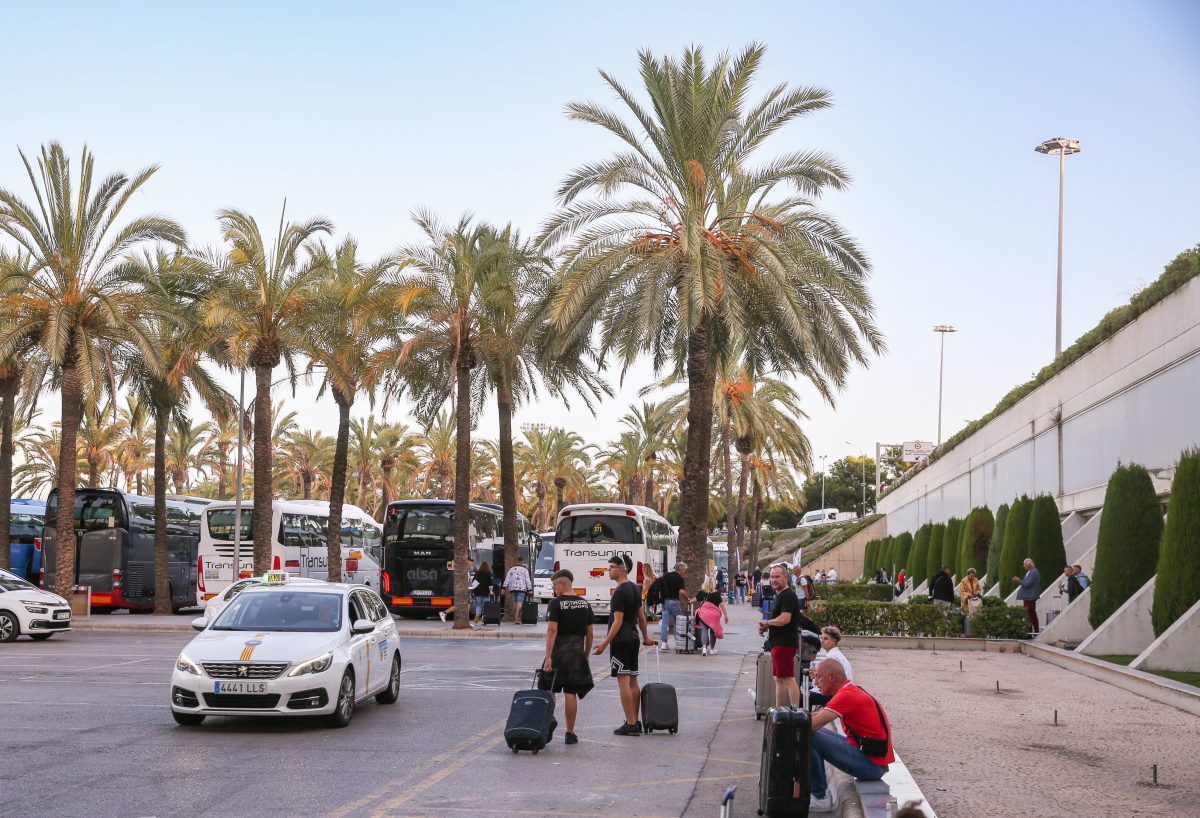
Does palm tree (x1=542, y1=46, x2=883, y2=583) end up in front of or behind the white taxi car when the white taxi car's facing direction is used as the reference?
behind

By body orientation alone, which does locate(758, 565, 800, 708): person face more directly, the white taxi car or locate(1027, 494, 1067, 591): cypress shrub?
the white taxi car

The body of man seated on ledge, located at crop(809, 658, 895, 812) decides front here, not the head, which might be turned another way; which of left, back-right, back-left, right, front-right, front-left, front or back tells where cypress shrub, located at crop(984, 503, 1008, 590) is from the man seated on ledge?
right

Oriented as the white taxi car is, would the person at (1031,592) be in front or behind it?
behind

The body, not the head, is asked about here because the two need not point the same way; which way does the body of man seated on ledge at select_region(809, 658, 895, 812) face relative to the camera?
to the viewer's left

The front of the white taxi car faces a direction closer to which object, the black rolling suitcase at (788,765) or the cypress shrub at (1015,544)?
the black rolling suitcase

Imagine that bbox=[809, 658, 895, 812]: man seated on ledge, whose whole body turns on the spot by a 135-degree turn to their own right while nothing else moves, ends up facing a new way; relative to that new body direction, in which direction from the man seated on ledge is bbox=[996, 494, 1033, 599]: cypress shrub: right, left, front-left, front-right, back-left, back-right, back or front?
front-left

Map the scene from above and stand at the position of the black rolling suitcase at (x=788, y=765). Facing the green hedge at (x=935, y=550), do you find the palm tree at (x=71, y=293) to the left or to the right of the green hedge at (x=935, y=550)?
left

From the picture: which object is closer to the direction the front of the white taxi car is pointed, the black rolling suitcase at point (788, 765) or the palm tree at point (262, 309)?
the black rolling suitcase

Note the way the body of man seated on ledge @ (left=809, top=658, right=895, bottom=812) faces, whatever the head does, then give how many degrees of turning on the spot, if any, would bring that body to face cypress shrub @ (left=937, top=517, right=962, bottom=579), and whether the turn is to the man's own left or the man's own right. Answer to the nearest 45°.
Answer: approximately 90° to the man's own right
